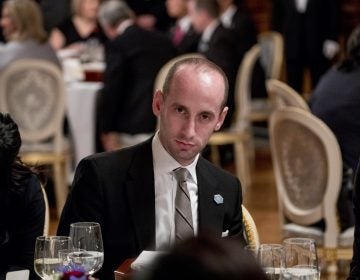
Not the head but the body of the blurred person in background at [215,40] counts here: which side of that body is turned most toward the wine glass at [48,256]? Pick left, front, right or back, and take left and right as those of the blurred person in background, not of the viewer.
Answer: left

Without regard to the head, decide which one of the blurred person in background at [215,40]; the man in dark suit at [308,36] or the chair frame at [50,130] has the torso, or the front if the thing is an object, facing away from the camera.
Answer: the chair frame

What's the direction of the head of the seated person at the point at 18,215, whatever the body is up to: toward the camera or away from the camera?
away from the camera

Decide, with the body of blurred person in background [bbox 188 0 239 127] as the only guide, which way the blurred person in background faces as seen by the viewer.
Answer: to the viewer's left

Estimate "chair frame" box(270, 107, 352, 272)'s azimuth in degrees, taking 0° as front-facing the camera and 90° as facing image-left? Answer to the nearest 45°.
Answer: approximately 225°

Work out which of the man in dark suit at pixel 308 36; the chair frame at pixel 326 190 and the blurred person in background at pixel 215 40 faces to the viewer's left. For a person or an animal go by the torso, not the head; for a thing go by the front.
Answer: the blurred person in background

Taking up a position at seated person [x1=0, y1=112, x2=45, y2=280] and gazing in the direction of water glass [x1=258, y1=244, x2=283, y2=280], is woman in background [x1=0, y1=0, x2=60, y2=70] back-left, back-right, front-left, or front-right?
back-left

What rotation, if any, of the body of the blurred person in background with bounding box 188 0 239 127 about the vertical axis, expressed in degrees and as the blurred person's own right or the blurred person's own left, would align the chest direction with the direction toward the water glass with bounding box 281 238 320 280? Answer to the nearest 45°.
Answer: approximately 90° to the blurred person's own left

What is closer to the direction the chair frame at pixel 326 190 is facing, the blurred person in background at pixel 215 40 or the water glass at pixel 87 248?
the blurred person in background

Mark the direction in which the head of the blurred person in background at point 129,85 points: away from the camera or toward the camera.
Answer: away from the camera

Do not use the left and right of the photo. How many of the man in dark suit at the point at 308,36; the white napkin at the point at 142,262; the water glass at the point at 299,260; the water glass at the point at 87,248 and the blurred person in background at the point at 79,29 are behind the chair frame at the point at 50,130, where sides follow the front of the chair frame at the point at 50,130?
3
